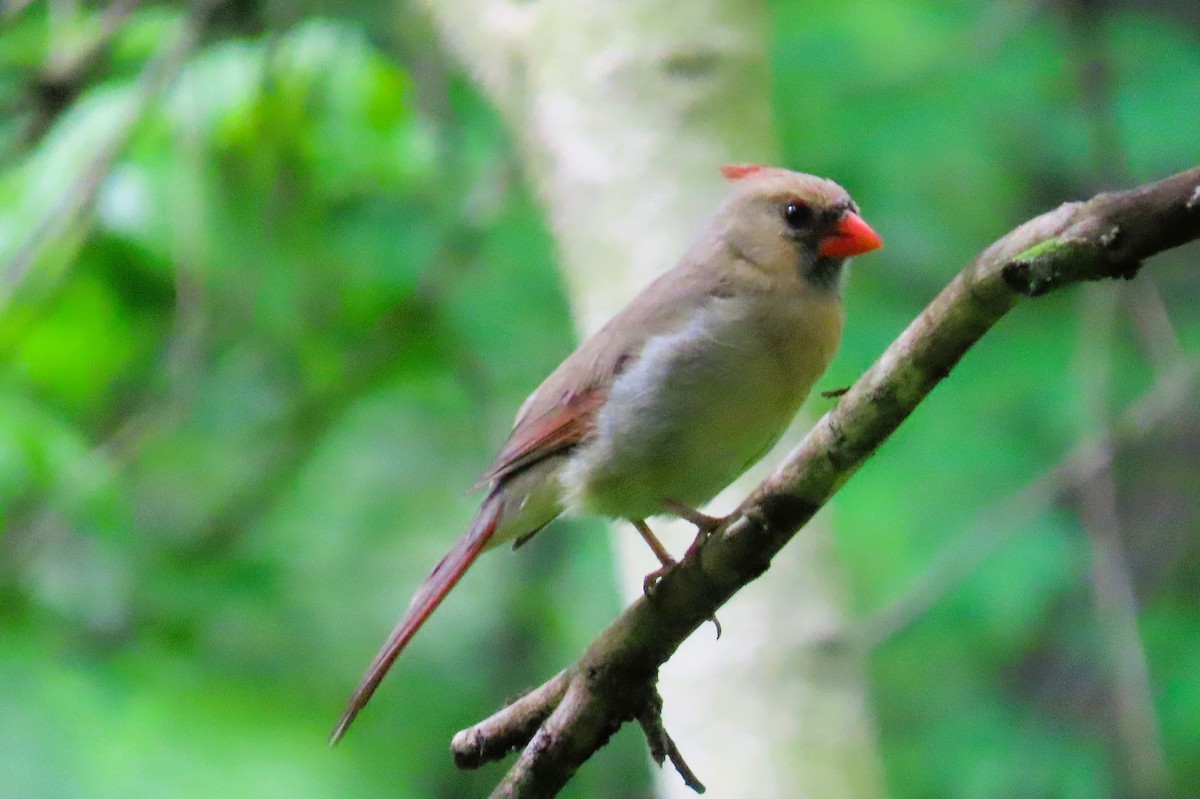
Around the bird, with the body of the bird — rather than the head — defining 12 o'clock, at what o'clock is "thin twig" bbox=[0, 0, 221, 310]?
The thin twig is roughly at 8 o'clock from the bird.

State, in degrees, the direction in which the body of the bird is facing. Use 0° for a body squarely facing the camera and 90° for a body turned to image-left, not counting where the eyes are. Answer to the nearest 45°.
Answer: approximately 270°
